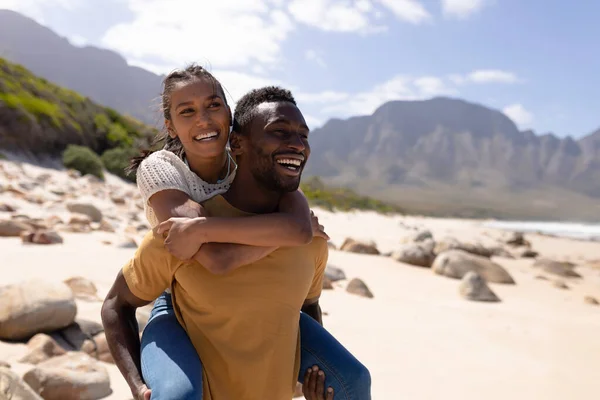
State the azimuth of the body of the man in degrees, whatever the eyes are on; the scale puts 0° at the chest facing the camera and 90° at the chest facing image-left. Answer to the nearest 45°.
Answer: approximately 315°

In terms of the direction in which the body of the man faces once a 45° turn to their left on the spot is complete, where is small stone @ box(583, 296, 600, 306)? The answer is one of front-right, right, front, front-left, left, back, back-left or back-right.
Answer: front-left

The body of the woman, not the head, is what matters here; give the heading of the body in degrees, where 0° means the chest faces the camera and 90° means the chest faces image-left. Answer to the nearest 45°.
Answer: approximately 315°

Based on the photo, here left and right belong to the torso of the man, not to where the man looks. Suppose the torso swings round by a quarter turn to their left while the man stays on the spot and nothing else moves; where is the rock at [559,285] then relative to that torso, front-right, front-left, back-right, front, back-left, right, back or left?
front

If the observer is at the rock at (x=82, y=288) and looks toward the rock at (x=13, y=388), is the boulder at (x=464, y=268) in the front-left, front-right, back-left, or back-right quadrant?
back-left
